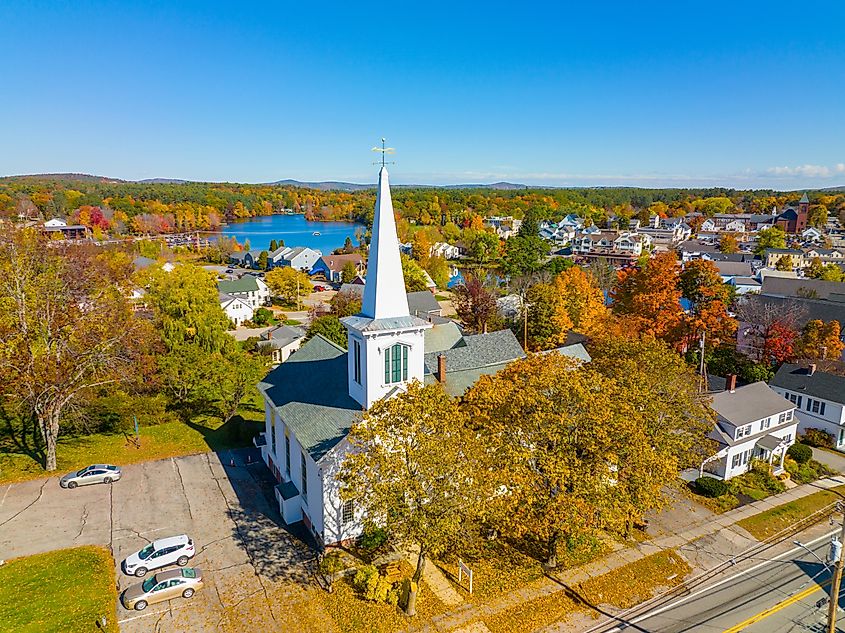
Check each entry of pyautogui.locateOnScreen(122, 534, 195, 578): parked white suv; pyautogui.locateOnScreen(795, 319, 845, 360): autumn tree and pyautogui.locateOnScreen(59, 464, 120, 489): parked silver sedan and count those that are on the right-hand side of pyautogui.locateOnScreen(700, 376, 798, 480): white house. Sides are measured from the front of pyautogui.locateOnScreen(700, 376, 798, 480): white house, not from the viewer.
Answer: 2

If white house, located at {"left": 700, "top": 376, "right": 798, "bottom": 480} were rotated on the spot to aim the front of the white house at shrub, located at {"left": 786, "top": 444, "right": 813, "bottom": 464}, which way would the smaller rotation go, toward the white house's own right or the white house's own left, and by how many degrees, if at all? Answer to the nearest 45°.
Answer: approximately 90° to the white house's own left

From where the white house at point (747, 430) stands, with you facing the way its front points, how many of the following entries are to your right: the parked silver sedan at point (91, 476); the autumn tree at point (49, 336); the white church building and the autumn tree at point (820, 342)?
3

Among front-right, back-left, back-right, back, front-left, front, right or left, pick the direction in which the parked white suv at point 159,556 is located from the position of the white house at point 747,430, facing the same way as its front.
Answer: right

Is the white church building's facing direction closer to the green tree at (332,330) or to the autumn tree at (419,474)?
the autumn tree

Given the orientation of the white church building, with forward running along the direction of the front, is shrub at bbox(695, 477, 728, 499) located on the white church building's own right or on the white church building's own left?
on the white church building's own left

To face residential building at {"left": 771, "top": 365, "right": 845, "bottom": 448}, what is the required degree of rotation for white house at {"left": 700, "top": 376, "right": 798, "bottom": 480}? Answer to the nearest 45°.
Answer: approximately 90° to its left
